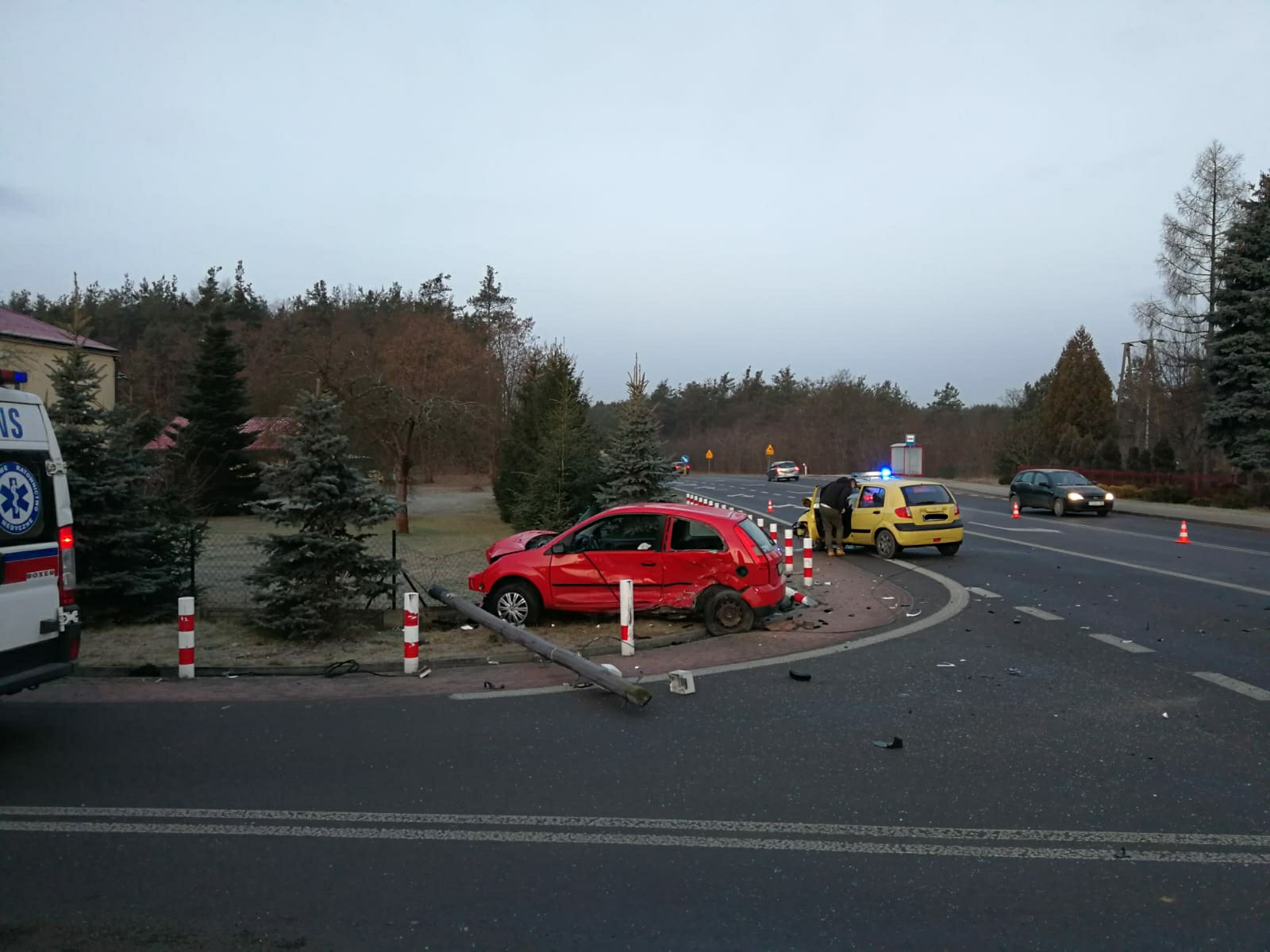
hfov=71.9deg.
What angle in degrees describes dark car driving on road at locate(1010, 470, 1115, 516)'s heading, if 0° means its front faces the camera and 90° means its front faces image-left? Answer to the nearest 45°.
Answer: approximately 315°

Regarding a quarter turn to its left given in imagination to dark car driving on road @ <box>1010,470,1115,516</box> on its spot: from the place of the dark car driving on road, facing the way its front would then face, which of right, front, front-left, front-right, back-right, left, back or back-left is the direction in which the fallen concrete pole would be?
back-right

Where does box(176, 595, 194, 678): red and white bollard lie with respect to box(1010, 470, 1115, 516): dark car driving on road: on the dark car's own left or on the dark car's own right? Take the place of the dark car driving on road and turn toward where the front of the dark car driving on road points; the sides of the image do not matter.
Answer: on the dark car's own right

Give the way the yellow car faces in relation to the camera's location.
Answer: facing away from the viewer and to the left of the viewer

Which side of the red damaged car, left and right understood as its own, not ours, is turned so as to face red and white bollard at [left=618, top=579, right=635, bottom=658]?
left

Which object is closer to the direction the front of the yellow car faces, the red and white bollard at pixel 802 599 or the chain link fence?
the chain link fence

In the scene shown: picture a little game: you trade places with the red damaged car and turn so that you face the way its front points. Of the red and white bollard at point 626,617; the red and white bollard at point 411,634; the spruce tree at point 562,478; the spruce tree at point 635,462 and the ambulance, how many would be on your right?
2

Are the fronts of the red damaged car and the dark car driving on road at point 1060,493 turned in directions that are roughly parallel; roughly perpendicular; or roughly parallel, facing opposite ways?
roughly perpendicular

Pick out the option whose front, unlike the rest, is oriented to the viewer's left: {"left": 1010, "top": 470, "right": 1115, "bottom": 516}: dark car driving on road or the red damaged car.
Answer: the red damaged car

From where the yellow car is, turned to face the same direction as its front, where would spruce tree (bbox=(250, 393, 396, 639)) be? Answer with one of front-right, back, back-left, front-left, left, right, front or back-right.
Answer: left

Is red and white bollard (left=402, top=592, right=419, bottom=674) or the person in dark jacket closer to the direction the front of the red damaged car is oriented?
the red and white bollard

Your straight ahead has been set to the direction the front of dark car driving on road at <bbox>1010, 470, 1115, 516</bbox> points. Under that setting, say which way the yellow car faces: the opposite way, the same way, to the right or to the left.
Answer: the opposite way

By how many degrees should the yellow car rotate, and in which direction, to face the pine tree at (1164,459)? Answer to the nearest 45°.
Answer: approximately 90° to its right

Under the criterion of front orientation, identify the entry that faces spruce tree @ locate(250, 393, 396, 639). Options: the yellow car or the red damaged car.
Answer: the red damaged car

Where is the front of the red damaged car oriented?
to the viewer's left

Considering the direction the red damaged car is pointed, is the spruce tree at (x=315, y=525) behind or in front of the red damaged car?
in front
